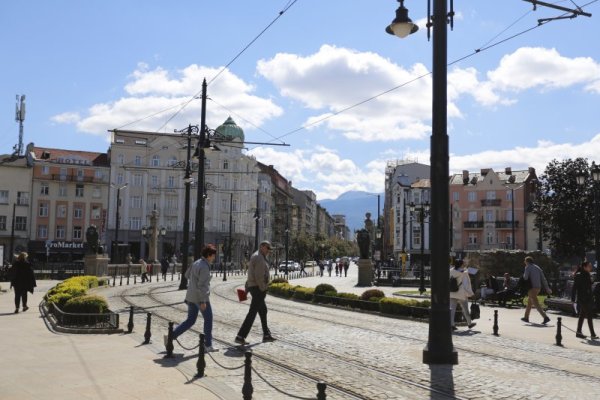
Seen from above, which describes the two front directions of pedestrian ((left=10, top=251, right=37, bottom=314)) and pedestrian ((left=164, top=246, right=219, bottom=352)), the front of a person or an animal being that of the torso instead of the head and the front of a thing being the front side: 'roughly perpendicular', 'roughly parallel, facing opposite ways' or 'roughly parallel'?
roughly perpendicular
